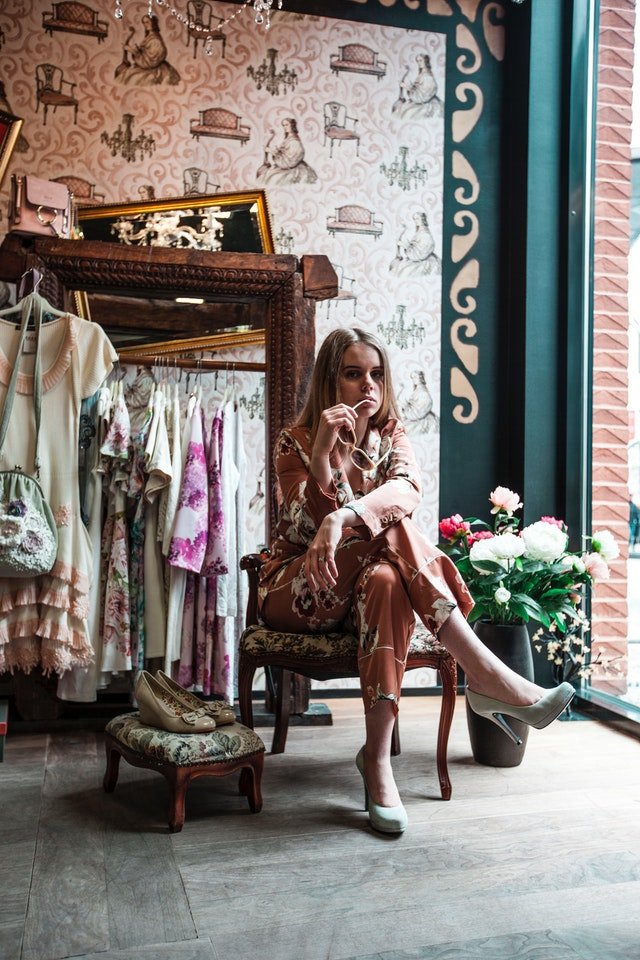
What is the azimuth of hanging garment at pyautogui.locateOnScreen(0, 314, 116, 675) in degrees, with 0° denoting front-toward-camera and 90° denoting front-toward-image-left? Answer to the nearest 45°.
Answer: approximately 0°

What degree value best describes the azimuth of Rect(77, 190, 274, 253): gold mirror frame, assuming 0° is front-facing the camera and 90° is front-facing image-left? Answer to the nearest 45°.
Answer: approximately 0°

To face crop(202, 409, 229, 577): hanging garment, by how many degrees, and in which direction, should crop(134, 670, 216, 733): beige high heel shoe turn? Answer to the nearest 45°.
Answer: approximately 135° to its left

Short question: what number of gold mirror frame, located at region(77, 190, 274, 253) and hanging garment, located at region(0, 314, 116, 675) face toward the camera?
2

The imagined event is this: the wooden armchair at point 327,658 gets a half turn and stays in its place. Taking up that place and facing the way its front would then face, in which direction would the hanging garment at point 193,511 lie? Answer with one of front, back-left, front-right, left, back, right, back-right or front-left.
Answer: front-left
